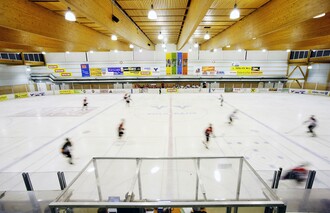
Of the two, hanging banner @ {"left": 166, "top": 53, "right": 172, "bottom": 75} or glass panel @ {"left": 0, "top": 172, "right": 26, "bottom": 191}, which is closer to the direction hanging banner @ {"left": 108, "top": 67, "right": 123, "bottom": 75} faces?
the glass panel

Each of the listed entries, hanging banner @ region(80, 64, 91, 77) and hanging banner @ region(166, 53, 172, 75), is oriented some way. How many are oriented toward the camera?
2

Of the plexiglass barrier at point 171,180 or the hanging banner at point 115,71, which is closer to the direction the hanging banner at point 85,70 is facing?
the plexiglass barrier

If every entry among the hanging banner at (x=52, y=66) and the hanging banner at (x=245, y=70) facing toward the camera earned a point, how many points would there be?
2

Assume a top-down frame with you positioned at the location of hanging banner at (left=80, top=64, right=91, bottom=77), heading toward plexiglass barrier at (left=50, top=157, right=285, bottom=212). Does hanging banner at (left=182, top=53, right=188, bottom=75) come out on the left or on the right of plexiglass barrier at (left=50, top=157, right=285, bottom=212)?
left

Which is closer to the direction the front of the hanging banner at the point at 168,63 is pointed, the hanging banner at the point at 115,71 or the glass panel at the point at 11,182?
the glass panel

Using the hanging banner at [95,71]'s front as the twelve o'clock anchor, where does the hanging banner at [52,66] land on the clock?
the hanging banner at [52,66] is roughly at 4 o'clock from the hanging banner at [95,71].
